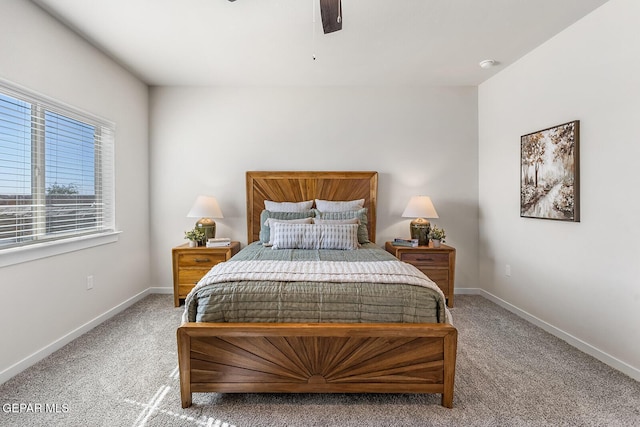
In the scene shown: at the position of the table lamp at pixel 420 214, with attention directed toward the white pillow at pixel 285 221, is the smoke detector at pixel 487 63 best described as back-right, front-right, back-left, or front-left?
back-left

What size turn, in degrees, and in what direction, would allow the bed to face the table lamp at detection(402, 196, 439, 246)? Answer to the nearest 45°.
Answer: approximately 135° to its left

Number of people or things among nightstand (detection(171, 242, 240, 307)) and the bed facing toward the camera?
2

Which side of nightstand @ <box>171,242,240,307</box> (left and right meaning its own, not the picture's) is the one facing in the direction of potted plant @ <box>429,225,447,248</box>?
left

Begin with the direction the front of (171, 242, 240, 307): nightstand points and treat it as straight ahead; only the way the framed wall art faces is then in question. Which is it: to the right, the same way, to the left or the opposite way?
to the right

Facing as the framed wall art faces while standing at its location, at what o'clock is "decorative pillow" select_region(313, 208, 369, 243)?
The decorative pillow is roughly at 1 o'clock from the framed wall art.

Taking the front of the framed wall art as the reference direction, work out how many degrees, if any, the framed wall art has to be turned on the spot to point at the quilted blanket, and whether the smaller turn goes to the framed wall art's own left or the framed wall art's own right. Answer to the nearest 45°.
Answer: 0° — it already faces it

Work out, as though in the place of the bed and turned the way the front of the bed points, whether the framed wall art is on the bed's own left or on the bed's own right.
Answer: on the bed's own left

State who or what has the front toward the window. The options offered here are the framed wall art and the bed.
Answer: the framed wall art

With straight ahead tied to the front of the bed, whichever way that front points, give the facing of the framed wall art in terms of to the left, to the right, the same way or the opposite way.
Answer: to the right

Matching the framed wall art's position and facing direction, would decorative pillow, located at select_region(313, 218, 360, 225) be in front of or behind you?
in front

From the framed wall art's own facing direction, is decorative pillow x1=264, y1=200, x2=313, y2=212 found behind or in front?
in front

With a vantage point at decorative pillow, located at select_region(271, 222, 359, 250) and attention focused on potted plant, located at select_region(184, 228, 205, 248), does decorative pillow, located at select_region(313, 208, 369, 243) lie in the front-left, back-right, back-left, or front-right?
back-right

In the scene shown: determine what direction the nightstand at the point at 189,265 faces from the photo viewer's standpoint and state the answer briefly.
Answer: facing the viewer

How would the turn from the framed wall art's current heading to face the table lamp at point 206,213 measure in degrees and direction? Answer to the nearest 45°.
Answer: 0° — it already faces it

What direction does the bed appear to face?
toward the camera

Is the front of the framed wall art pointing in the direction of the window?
yes

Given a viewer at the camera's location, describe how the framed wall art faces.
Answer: facing the viewer and to the left of the viewer
